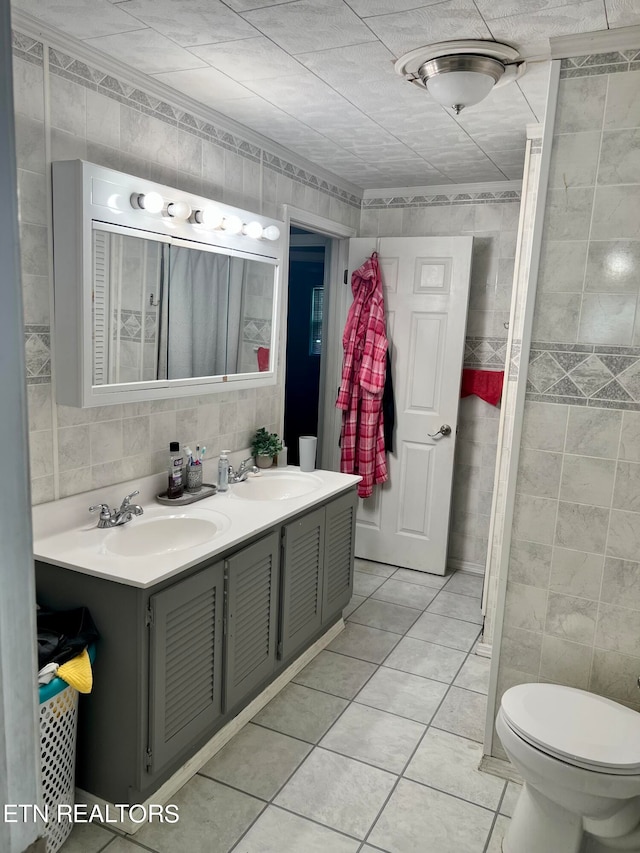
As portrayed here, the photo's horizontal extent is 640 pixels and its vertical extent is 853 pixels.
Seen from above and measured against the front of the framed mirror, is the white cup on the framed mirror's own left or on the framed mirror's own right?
on the framed mirror's own left

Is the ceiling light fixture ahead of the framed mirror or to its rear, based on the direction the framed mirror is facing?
ahead

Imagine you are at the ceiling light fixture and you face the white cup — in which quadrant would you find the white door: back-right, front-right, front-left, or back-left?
front-right

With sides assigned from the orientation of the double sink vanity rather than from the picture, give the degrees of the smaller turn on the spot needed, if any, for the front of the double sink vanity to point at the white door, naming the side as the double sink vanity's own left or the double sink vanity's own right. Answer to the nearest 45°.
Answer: approximately 90° to the double sink vanity's own left

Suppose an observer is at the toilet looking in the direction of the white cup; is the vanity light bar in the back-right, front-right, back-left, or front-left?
front-left

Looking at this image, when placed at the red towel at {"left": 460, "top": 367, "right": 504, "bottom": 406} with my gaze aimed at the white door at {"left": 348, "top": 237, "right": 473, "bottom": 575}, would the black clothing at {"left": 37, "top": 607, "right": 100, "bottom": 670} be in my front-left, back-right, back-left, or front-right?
front-left

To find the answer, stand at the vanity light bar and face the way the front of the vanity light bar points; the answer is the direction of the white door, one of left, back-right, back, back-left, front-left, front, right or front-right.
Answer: left

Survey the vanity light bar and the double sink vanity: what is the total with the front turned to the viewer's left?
0

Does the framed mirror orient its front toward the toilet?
yes

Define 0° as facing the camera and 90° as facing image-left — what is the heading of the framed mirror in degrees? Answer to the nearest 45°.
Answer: approximately 315°

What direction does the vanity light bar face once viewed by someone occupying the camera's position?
facing the viewer and to the right of the viewer

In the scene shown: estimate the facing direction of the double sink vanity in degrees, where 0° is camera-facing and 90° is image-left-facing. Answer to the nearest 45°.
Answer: approximately 315°

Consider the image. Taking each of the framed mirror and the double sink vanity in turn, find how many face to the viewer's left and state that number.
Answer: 0
